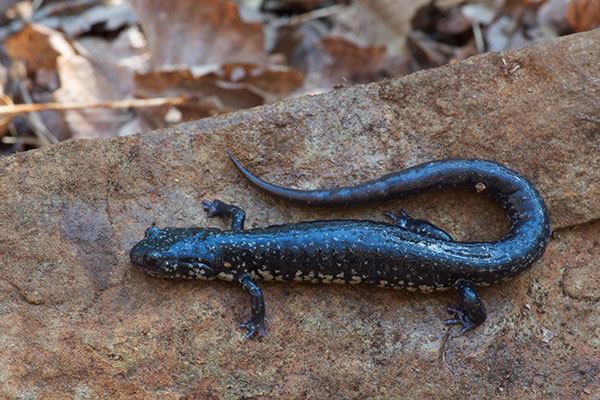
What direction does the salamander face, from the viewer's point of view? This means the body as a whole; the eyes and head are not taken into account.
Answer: to the viewer's left

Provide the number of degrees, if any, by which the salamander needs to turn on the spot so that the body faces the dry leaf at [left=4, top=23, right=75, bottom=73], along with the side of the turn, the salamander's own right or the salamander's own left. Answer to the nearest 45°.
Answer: approximately 45° to the salamander's own right

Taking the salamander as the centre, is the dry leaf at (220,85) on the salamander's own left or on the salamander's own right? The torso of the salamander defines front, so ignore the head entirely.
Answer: on the salamander's own right

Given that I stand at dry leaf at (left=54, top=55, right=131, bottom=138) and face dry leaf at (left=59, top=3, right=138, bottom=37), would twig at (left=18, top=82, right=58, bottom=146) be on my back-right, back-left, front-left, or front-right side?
back-left

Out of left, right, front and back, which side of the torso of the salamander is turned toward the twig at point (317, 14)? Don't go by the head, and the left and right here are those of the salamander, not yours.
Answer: right

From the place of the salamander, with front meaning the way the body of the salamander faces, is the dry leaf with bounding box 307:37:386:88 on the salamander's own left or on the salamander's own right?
on the salamander's own right
